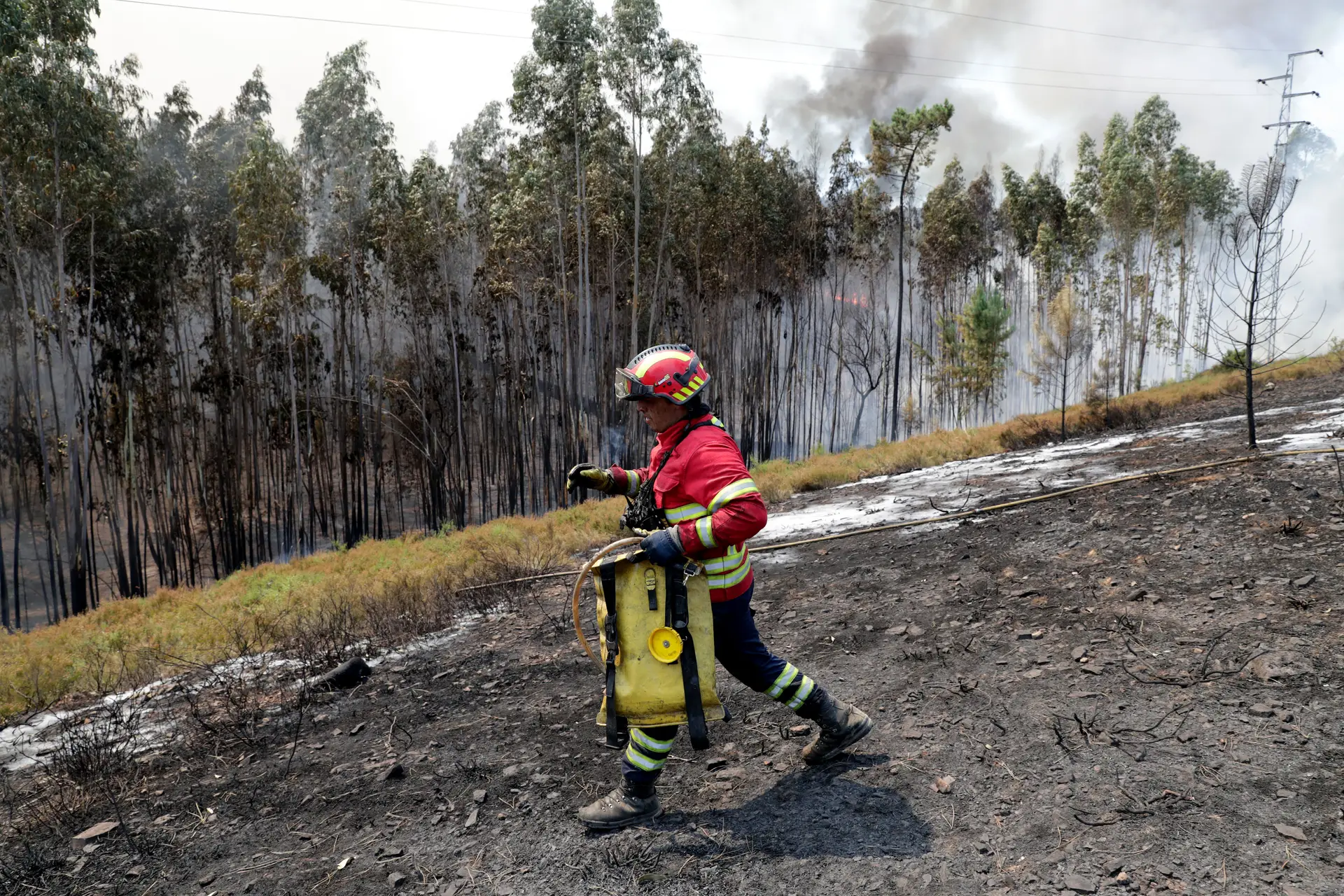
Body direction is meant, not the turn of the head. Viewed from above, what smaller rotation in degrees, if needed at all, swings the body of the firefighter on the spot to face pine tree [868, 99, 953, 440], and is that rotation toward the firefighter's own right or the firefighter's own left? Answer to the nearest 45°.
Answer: approximately 90° to the firefighter's own right

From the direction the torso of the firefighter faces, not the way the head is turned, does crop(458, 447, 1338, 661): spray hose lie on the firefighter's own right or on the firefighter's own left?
on the firefighter's own right

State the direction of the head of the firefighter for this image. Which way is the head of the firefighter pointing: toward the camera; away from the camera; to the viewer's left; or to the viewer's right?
to the viewer's left

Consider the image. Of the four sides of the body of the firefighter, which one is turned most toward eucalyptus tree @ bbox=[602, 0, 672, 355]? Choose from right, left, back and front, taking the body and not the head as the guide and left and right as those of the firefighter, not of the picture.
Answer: right

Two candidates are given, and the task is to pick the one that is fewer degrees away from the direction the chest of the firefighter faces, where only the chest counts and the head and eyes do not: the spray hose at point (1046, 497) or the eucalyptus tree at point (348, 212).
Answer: the eucalyptus tree

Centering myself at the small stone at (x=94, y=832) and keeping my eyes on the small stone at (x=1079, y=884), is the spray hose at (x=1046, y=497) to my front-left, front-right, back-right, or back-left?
front-left

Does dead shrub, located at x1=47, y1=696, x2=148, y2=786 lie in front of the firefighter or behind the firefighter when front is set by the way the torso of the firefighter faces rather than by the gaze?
in front

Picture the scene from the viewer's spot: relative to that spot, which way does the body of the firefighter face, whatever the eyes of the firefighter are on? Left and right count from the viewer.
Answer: facing to the left of the viewer

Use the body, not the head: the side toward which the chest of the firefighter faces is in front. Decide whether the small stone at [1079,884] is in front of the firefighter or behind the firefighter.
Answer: behind
